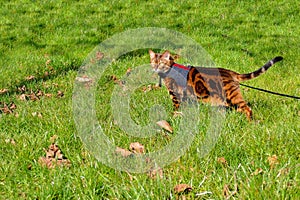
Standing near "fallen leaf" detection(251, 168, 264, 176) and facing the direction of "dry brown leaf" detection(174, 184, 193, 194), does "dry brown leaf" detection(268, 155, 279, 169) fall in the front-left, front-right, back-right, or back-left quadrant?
back-right

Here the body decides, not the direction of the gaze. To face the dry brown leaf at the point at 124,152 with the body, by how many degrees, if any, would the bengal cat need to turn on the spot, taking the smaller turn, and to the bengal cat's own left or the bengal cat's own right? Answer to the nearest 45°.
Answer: approximately 45° to the bengal cat's own left

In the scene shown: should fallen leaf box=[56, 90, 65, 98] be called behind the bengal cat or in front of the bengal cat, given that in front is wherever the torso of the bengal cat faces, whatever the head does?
in front

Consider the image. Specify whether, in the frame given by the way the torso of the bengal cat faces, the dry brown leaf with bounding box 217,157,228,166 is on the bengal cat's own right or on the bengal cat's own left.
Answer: on the bengal cat's own left

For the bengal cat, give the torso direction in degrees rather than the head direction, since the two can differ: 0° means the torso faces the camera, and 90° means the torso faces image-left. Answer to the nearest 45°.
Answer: approximately 90°

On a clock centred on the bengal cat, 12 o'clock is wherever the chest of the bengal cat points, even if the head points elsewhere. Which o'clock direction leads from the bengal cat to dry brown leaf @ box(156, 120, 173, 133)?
The dry brown leaf is roughly at 10 o'clock from the bengal cat.

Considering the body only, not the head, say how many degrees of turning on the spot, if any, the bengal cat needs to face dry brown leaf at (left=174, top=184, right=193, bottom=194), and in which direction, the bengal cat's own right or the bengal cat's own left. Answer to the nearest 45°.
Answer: approximately 90° to the bengal cat's own left

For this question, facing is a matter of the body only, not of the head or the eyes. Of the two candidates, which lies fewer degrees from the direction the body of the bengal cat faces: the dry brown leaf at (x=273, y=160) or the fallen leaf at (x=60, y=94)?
the fallen leaf

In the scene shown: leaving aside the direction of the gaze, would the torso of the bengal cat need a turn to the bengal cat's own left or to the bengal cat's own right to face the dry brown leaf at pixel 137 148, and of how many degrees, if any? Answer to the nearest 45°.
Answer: approximately 45° to the bengal cat's own left

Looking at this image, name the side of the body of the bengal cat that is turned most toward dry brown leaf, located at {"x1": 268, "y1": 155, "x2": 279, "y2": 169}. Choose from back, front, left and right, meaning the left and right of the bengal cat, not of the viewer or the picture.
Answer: left
